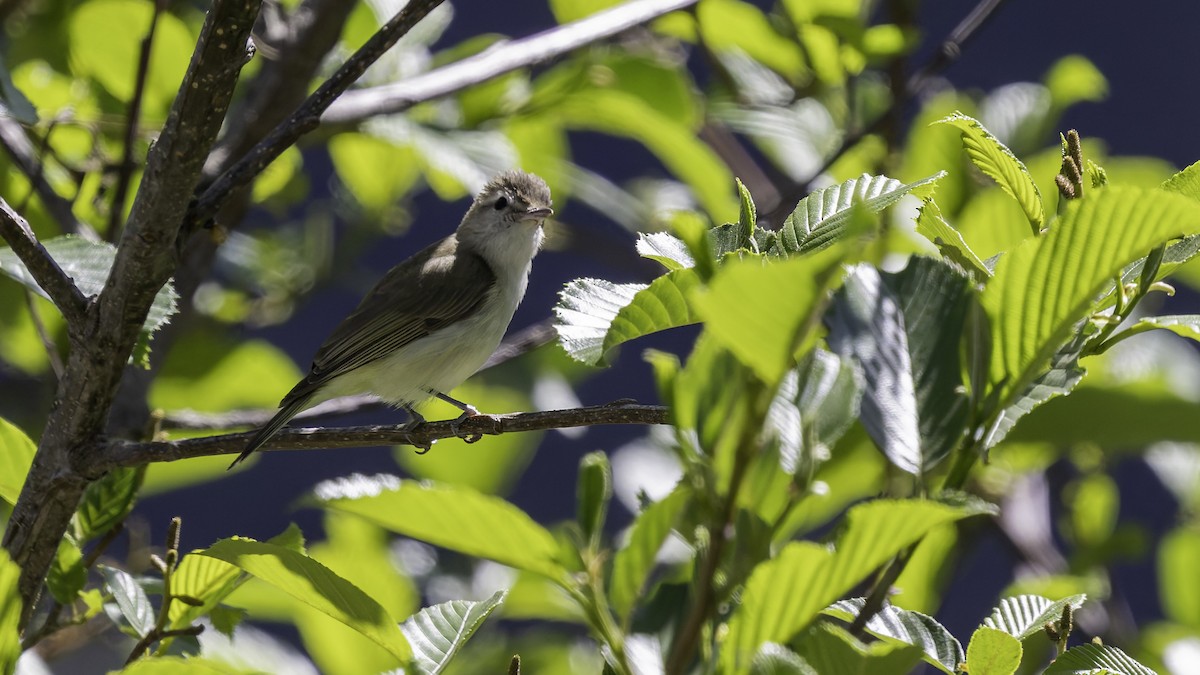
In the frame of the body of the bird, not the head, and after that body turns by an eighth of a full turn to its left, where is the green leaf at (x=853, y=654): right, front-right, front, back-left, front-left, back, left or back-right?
front-right

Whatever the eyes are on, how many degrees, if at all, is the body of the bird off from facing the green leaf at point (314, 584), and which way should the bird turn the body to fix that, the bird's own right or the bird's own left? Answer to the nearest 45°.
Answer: approximately 90° to the bird's own right

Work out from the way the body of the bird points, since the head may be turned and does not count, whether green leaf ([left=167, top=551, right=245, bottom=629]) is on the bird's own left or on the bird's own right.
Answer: on the bird's own right

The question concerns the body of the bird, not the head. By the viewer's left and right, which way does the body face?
facing to the right of the viewer

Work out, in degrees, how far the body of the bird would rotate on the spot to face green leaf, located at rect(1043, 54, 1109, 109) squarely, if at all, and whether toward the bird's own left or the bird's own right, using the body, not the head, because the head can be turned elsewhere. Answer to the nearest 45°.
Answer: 0° — it already faces it

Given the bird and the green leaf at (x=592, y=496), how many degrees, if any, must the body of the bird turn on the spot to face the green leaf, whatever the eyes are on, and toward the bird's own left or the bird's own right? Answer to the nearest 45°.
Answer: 0° — it already faces it

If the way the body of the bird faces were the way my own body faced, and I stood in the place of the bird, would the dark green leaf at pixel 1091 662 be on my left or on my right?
on my right

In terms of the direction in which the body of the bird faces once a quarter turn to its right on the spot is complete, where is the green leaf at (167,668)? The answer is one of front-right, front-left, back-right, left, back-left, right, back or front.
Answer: front

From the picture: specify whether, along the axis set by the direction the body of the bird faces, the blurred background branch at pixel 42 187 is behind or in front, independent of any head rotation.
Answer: behind

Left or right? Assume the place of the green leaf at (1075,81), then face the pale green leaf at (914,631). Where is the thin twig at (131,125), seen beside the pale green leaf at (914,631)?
right
